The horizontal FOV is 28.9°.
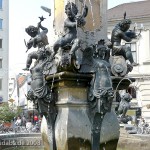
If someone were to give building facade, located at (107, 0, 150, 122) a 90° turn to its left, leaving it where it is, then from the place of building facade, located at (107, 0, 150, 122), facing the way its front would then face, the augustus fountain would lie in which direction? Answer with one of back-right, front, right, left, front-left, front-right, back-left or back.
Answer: front-right

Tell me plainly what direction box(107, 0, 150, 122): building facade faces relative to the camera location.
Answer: facing the viewer and to the left of the viewer
